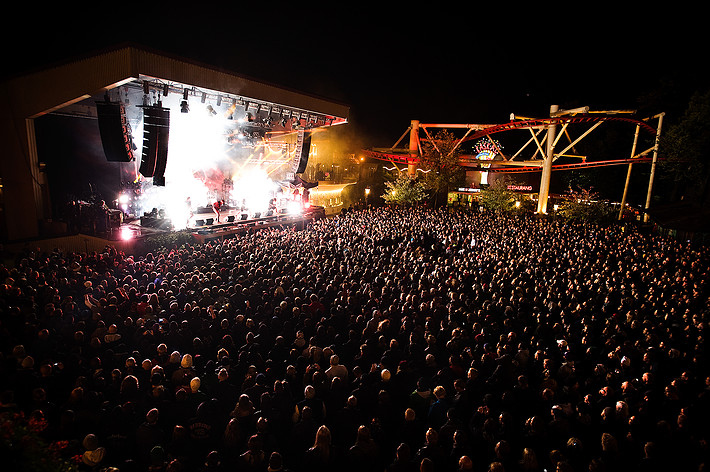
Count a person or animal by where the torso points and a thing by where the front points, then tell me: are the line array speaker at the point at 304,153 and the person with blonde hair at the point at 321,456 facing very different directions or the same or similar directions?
very different directions

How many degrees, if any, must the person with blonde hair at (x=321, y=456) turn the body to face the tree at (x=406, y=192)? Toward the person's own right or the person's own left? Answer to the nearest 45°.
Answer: approximately 45° to the person's own right

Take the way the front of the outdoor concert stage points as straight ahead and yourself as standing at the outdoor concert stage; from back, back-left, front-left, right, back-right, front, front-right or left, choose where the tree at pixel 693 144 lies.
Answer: front-left

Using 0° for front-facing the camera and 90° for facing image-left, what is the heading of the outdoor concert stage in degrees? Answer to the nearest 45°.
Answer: approximately 315°

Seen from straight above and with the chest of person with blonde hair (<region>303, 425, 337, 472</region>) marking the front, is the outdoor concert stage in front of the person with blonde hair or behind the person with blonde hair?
in front

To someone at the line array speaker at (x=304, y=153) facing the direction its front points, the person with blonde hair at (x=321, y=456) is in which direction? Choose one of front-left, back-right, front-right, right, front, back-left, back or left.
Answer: front-right

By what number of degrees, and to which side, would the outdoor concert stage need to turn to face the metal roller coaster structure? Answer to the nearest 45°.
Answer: approximately 45° to its left

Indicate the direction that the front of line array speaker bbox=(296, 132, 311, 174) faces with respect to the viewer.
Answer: facing the viewer and to the right of the viewer

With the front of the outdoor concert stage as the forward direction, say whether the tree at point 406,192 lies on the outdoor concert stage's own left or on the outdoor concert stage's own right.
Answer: on the outdoor concert stage's own left

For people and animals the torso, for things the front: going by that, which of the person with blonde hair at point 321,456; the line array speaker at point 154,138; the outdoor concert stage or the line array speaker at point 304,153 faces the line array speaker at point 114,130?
the person with blonde hair

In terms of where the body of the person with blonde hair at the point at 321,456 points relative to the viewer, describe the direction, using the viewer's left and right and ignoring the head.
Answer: facing away from the viewer and to the left of the viewer
